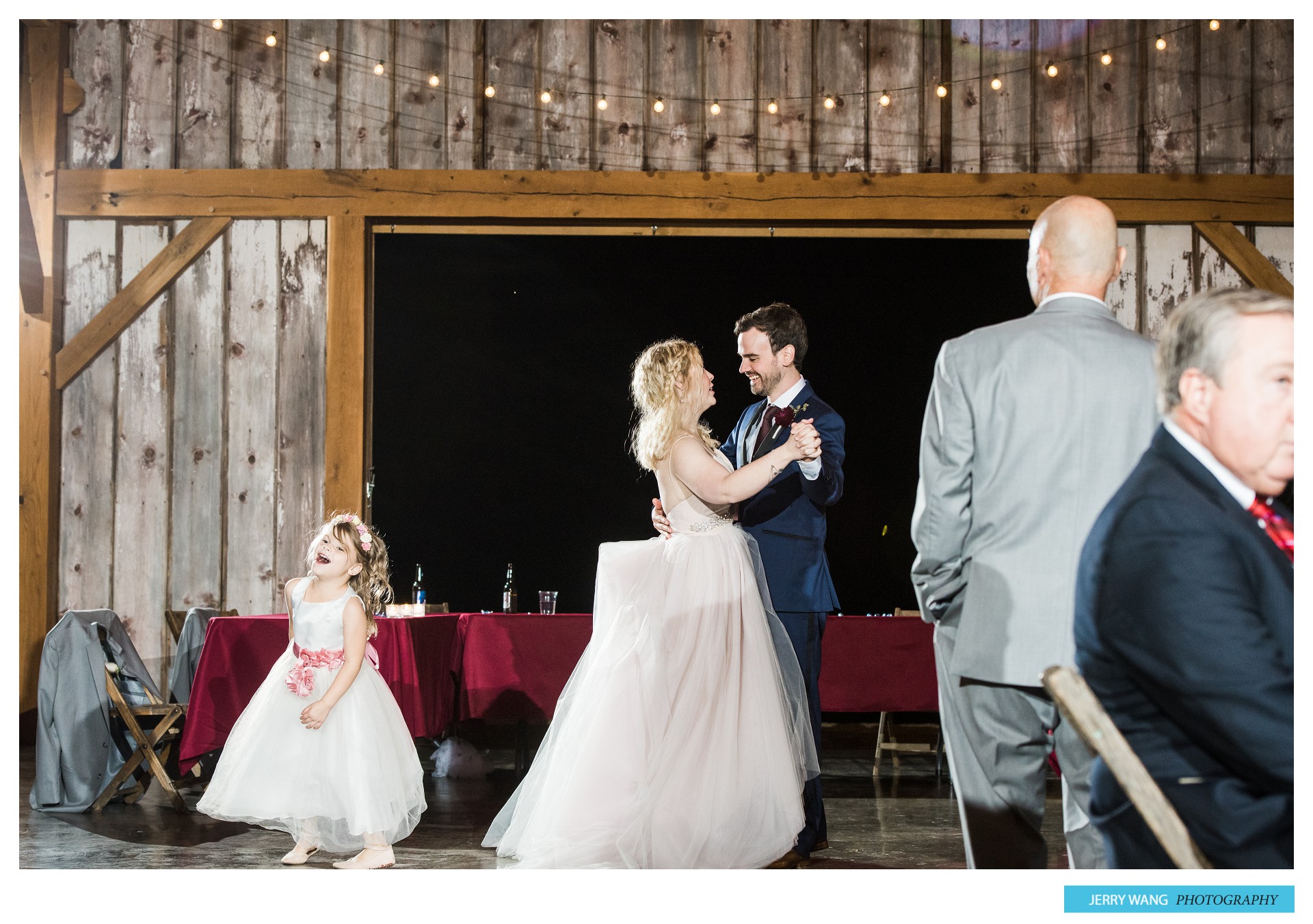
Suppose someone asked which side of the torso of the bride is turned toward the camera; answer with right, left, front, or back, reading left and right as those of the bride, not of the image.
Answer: right

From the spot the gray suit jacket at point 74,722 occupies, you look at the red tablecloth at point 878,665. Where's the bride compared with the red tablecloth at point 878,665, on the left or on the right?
right

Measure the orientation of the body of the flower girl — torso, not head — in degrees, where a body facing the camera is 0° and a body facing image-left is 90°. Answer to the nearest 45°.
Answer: approximately 45°

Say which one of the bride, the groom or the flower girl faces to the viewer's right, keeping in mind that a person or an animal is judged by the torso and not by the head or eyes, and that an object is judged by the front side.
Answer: the bride

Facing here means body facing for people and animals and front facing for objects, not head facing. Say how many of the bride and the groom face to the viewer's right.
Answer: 1

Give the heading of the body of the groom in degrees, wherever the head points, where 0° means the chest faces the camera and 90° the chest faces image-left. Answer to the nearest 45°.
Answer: approximately 45°

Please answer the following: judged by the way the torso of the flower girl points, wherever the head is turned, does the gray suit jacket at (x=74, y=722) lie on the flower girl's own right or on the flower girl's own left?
on the flower girl's own right

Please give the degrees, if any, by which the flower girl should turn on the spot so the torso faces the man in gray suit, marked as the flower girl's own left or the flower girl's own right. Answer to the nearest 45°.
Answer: approximately 90° to the flower girl's own left

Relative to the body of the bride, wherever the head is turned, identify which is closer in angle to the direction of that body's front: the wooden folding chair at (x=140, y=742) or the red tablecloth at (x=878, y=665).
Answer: the red tablecloth

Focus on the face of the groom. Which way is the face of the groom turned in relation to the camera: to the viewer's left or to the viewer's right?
to the viewer's left
